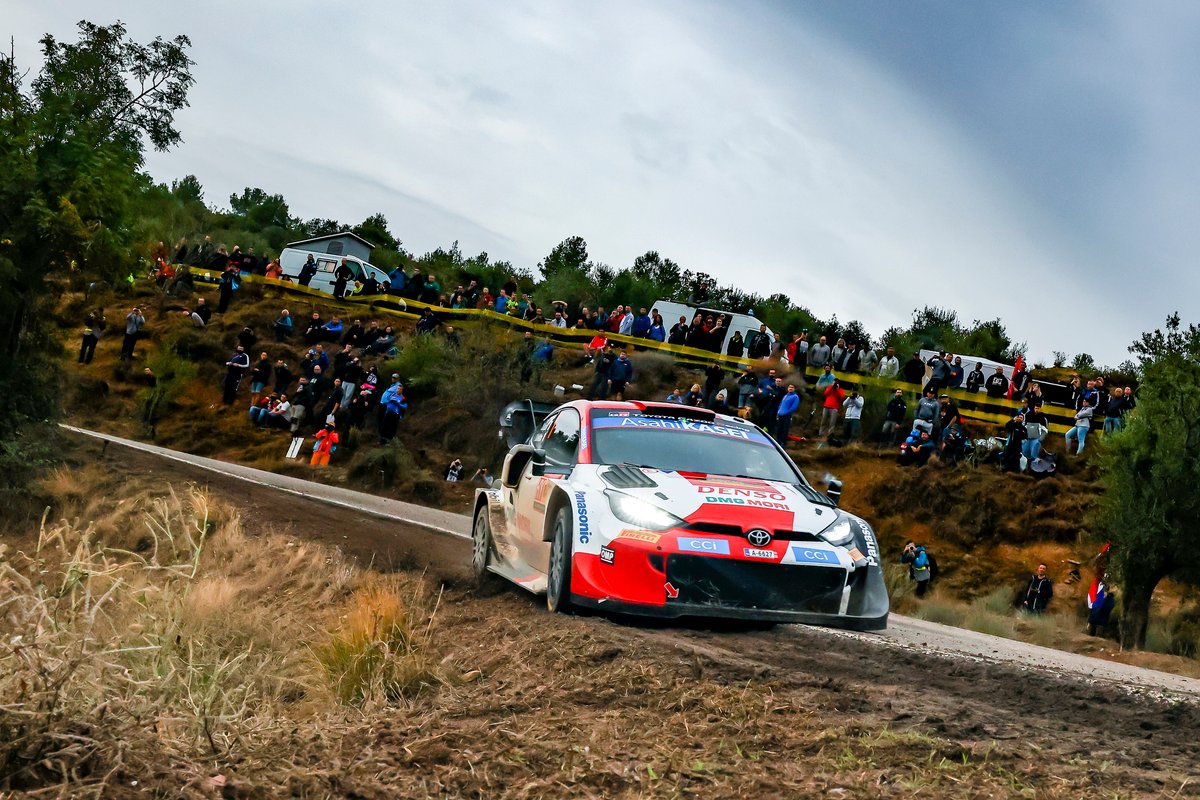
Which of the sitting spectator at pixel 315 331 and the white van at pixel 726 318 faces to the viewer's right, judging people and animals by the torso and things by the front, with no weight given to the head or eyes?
the white van

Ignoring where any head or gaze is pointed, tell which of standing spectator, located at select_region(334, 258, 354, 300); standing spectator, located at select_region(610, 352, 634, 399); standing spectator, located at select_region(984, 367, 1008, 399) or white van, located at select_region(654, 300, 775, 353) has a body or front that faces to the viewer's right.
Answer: the white van

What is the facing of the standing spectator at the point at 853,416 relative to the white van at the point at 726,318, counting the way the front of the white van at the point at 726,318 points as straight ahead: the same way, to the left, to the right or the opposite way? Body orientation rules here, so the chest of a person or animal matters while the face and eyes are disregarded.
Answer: to the right

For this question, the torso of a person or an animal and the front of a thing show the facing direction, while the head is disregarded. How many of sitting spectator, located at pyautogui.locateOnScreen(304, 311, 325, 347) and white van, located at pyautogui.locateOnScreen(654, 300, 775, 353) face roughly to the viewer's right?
1

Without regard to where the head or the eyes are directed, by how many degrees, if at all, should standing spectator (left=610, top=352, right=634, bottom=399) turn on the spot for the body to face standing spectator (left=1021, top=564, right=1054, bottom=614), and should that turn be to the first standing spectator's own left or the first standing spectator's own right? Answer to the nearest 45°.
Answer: approximately 45° to the first standing spectator's own left

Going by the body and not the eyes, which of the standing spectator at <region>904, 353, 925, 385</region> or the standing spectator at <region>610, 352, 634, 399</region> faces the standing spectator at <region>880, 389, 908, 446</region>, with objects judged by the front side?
the standing spectator at <region>904, 353, 925, 385</region>

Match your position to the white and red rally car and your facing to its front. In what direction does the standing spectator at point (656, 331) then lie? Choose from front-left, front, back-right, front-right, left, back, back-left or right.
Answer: back-left

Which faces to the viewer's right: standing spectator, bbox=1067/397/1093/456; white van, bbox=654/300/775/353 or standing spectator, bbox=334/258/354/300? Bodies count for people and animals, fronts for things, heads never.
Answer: the white van

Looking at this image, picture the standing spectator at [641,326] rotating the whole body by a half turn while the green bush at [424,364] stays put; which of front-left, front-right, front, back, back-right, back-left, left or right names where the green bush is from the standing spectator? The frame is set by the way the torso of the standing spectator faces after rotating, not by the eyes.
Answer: left

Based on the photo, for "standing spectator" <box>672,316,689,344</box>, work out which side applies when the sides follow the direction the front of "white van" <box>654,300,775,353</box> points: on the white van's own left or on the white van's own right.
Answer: on the white van's own right

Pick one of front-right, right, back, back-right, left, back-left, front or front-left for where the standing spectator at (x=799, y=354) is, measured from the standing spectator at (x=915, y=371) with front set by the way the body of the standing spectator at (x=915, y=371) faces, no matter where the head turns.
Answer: right
